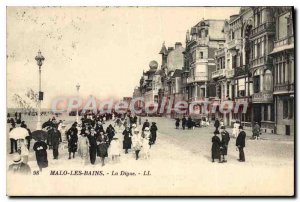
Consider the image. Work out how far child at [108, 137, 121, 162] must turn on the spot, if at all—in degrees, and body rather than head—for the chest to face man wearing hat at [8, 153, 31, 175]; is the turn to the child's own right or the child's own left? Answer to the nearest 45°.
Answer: approximately 90° to the child's own right

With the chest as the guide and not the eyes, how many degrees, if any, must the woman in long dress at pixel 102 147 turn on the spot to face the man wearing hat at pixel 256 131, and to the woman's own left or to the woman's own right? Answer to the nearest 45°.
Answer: approximately 90° to the woman's own left

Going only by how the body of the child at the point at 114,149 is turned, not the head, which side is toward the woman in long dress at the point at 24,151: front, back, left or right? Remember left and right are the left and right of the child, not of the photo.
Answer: right

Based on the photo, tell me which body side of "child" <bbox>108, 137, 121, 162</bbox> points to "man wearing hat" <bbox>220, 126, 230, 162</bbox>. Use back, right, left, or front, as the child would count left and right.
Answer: left

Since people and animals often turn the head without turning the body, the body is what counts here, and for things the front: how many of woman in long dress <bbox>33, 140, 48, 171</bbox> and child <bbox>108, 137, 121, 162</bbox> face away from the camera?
0

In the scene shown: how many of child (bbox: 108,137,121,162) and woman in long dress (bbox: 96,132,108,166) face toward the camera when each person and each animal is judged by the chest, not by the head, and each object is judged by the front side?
2

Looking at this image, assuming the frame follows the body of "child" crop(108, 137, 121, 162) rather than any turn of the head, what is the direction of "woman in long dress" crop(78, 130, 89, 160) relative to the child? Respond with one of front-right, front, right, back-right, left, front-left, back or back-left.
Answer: right

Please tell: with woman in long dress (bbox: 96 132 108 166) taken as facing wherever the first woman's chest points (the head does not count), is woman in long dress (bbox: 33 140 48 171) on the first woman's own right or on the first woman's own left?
on the first woman's own right
